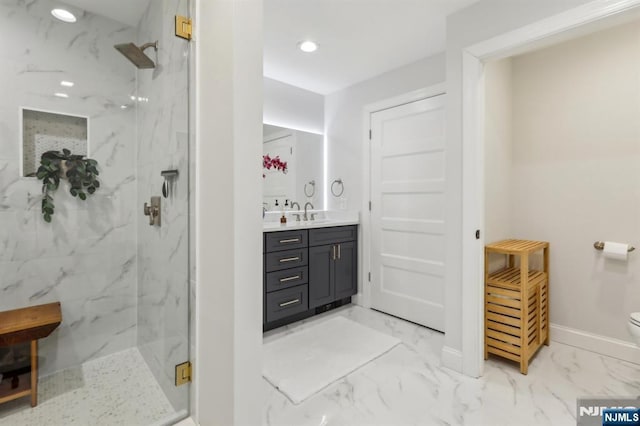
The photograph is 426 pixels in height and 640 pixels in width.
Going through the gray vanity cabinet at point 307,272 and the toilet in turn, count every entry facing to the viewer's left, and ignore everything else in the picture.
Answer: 1

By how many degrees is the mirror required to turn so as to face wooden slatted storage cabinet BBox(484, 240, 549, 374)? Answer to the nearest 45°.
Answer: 0° — it already faces it

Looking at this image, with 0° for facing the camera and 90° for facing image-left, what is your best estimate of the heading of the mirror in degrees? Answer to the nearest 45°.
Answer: approximately 315°

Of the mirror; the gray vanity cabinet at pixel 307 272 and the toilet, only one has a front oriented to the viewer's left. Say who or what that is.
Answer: the toilet

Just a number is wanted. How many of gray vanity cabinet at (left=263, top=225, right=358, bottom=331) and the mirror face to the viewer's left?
0

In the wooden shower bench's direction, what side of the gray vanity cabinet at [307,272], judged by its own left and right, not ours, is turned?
right

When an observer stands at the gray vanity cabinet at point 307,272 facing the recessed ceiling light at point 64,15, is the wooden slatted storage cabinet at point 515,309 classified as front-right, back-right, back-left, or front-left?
back-left

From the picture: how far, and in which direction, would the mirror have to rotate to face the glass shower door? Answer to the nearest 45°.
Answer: approximately 90° to its right

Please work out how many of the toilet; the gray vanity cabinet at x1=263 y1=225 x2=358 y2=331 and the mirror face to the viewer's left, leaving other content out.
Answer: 1

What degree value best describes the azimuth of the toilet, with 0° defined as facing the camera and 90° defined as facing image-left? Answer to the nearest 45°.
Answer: approximately 90°
